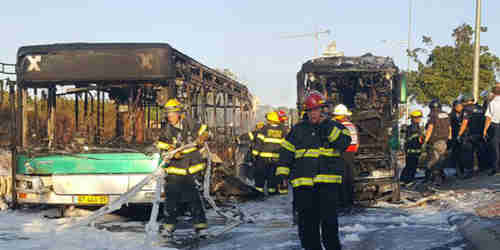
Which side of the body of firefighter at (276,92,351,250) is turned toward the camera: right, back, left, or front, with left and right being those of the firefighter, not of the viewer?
front

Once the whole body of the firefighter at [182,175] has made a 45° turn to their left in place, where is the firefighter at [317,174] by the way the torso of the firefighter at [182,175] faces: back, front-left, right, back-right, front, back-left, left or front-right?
front

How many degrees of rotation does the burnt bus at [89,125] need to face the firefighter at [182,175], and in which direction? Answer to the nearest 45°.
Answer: approximately 45° to its left

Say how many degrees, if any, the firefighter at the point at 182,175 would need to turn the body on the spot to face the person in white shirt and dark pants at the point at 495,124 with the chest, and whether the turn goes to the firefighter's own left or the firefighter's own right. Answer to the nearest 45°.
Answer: approximately 135° to the firefighter's own left

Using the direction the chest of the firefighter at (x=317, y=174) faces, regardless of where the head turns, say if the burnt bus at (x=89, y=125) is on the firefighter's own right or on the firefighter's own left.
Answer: on the firefighter's own right

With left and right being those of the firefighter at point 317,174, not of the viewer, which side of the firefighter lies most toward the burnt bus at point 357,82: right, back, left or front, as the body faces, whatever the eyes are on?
back

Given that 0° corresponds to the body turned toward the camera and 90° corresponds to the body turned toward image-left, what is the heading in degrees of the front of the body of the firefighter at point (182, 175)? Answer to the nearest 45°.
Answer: approximately 0°
